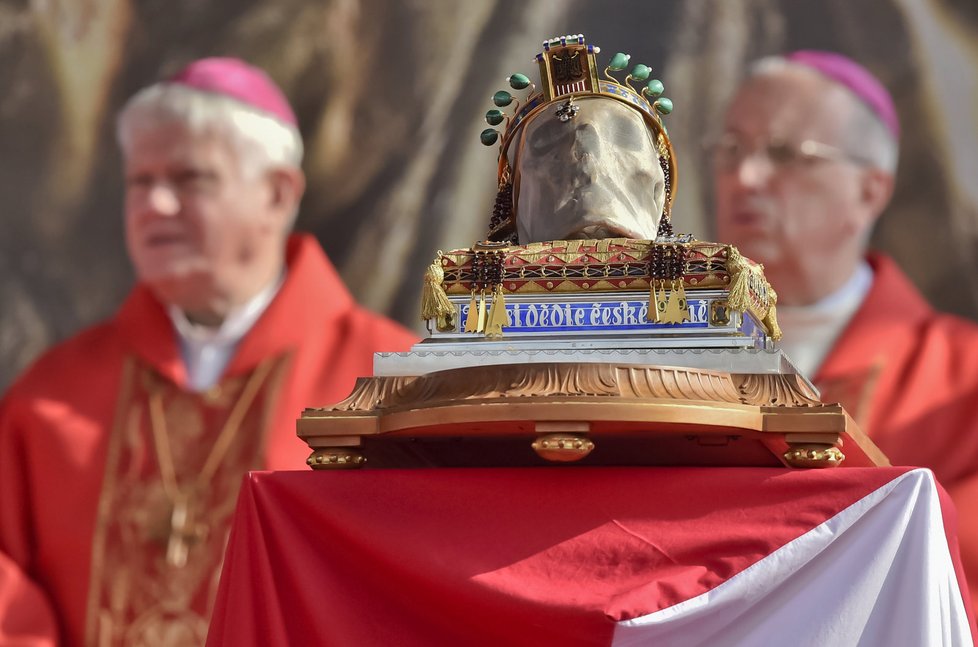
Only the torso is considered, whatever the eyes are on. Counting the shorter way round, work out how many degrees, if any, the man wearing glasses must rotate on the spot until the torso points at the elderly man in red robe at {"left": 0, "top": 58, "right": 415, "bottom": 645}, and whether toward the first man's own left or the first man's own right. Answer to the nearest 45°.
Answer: approximately 45° to the first man's own right

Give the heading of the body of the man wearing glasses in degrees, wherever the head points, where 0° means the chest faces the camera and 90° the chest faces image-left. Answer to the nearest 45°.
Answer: approximately 45°

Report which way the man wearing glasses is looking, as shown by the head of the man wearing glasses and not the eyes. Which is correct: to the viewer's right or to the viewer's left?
to the viewer's left

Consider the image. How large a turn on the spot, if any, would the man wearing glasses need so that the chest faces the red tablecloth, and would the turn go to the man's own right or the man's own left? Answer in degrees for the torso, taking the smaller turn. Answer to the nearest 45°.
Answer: approximately 45° to the man's own left
